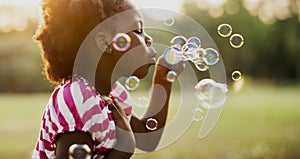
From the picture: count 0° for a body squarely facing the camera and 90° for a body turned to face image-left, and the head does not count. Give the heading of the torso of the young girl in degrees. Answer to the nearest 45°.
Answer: approximately 270°

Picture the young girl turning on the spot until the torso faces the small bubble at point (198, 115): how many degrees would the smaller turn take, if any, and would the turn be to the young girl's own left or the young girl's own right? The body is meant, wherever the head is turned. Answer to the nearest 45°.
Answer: approximately 45° to the young girl's own left

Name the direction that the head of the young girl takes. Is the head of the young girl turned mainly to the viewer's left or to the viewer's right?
to the viewer's right

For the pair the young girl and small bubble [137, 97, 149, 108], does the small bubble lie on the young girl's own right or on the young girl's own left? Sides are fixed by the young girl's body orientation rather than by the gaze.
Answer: on the young girl's own left

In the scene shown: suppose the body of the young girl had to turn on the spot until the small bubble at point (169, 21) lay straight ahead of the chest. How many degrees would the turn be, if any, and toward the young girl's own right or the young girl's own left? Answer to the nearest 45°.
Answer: approximately 45° to the young girl's own left
